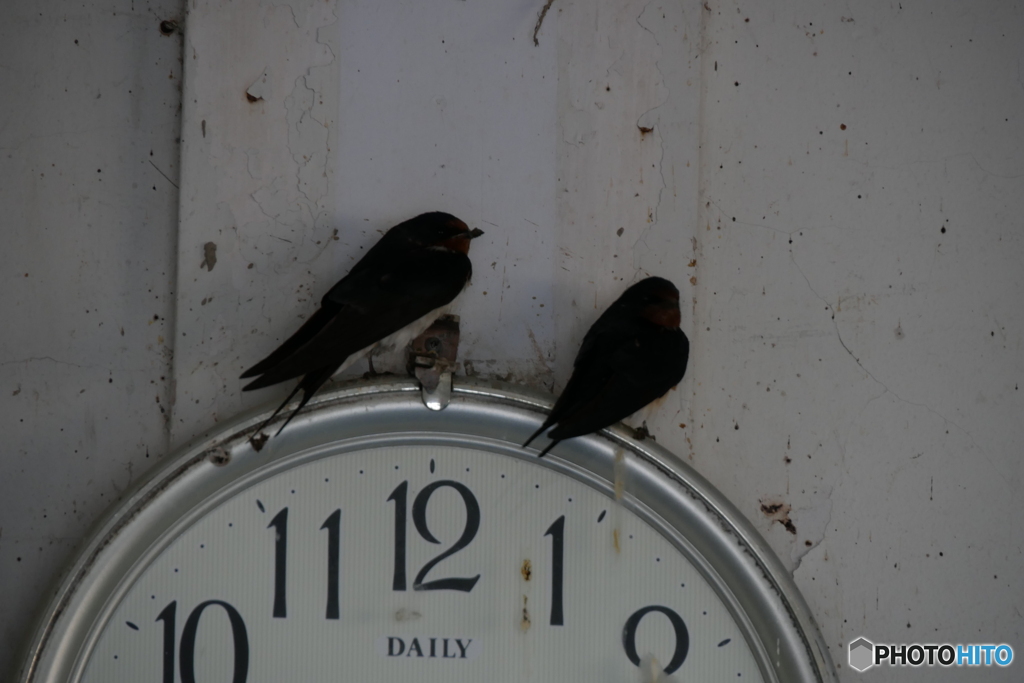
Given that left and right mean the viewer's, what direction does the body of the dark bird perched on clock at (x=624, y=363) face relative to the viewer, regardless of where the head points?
facing to the right of the viewer

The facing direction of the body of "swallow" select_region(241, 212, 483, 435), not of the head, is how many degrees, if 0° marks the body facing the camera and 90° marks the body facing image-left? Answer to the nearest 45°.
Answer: approximately 270°

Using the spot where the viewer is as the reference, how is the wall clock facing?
facing the viewer
